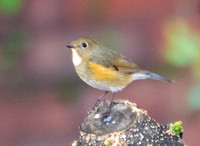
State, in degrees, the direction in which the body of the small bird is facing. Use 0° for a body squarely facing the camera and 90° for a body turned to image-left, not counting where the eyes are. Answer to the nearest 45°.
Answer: approximately 90°
